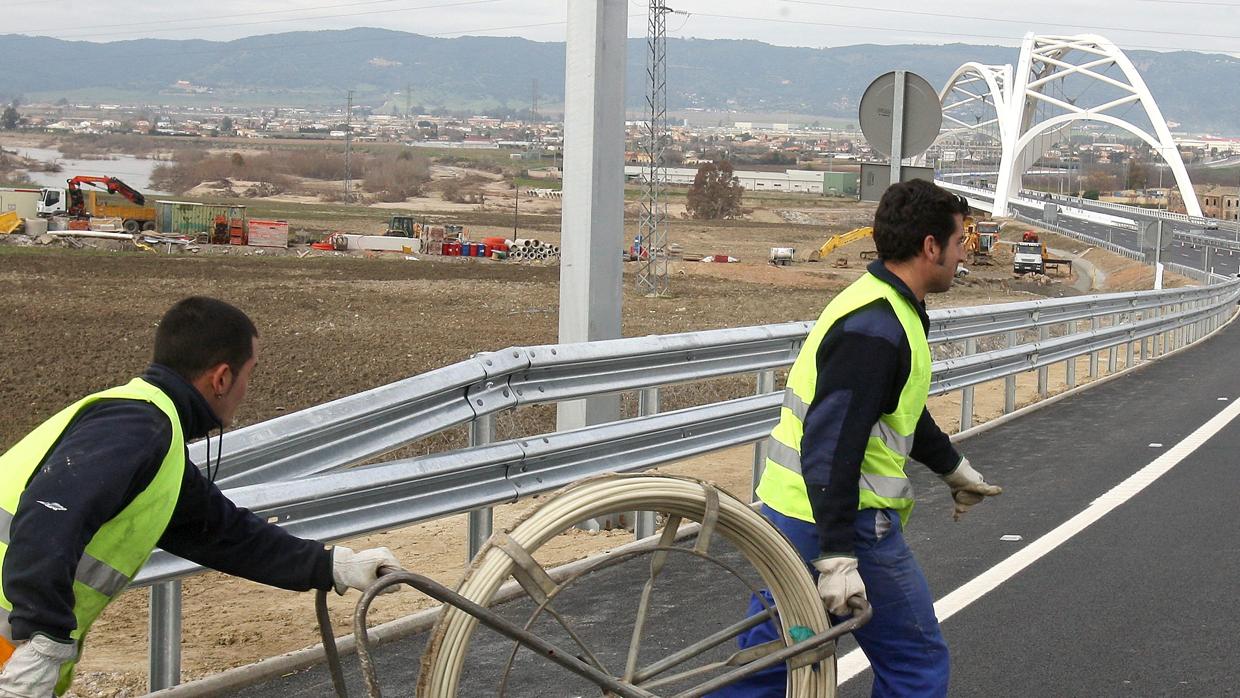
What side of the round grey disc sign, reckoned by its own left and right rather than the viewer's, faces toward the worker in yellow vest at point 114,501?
back

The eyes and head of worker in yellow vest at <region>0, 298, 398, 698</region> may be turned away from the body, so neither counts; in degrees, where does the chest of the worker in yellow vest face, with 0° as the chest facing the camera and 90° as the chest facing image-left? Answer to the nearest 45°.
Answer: approximately 270°

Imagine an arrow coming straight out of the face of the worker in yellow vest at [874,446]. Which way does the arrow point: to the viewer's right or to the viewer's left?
to the viewer's right

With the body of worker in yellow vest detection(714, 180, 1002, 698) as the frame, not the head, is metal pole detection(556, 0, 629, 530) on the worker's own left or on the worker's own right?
on the worker's own left

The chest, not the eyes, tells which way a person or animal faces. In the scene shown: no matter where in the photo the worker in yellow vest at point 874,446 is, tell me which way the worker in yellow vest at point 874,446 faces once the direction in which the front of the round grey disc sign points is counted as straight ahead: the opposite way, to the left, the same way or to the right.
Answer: to the right

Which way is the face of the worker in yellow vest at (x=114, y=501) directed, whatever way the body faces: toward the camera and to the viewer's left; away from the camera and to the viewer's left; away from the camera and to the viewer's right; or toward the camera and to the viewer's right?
away from the camera and to the viewer's right

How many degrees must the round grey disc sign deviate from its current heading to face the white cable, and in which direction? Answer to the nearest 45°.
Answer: approximately 180°

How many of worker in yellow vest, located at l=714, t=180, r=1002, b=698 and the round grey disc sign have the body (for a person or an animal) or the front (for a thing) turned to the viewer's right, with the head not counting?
1

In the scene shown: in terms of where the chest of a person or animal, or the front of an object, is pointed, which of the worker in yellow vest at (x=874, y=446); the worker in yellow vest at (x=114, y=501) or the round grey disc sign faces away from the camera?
the round grey disc sign

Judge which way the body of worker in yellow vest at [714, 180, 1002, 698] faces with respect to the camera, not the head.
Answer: to the viewer's right

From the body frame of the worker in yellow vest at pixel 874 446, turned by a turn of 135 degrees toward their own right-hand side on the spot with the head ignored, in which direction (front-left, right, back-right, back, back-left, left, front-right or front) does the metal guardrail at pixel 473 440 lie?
right

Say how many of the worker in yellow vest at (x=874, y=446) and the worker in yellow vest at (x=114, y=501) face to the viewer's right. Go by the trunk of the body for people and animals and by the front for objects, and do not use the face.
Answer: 2

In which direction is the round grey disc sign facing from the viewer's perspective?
away from the camera
